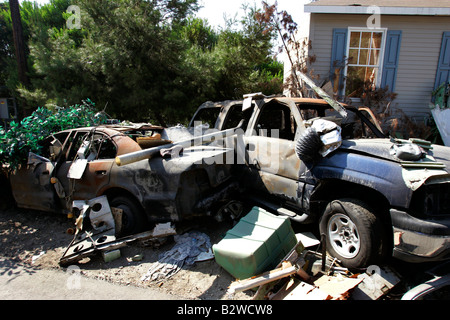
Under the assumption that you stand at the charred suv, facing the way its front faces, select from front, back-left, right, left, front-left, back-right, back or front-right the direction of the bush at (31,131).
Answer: back-right

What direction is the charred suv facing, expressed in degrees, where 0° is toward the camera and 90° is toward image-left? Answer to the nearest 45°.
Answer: approximately 315°

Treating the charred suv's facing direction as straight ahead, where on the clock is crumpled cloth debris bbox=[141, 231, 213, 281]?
The crumpled cloth debris is roughly at 4 o'clock from the charred suv.
